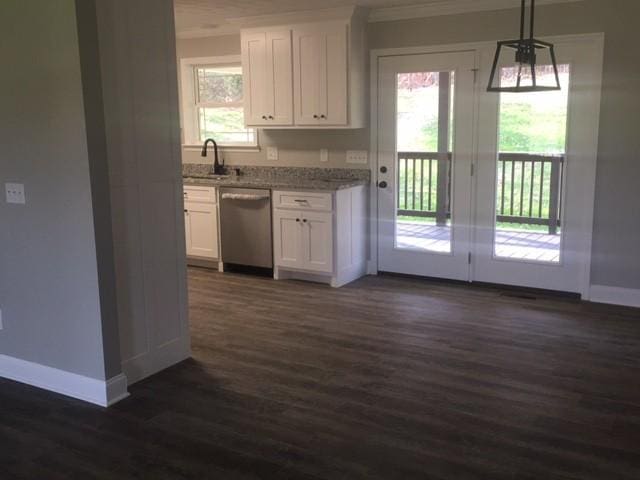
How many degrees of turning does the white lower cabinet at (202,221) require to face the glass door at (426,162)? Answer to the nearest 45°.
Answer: approximately 90° to its left

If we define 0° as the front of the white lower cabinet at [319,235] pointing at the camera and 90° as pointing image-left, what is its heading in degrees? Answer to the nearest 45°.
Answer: approximately 45°

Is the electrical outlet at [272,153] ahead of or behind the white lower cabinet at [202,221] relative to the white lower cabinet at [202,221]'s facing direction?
behind

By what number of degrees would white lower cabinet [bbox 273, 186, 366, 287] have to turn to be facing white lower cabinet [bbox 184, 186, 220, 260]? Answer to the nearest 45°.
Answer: approximately 90° to its right

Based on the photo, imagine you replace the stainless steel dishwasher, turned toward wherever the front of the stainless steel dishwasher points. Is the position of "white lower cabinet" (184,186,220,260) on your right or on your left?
on your right

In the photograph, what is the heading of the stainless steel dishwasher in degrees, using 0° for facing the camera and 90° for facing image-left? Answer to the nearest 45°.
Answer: approximately 45°

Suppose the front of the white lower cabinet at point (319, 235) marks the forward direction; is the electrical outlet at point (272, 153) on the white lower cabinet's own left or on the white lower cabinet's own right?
on the white lower cabinet's own right
